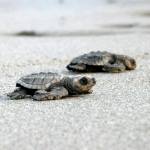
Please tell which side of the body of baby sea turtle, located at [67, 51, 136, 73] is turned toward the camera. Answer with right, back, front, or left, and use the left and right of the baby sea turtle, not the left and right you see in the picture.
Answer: right

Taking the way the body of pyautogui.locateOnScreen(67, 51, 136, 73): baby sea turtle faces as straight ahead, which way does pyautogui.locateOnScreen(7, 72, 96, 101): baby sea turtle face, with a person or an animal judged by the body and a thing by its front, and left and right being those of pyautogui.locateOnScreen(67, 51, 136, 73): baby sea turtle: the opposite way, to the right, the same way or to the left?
the same way

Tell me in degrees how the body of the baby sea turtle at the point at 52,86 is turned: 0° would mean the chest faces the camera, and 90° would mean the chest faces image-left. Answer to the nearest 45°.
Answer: approximately 270°
